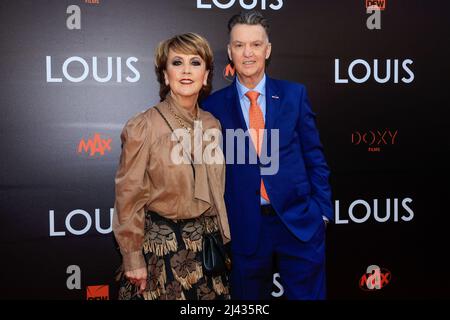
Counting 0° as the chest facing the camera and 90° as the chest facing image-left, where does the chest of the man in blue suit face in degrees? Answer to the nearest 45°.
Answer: approximately 0°
